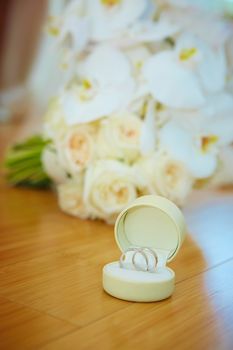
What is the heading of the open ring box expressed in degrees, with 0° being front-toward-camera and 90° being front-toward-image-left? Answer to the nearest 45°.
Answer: approximately 45°
